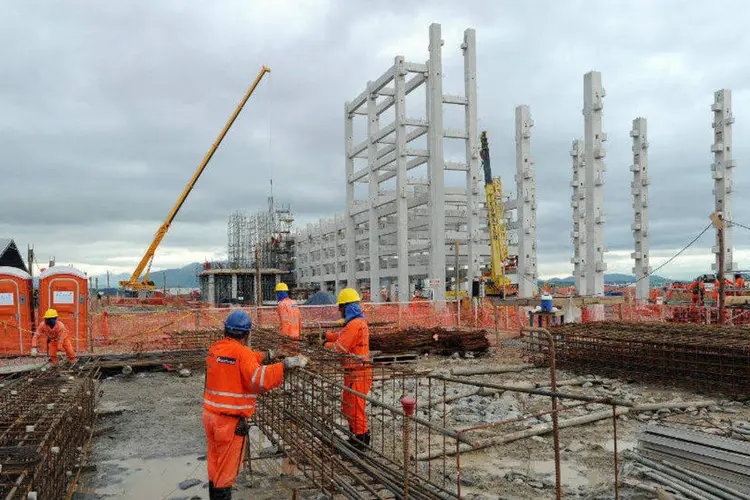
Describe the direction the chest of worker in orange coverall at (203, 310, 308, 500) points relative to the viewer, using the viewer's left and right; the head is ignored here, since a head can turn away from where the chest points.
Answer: facing away from the viewer and to the right of the viewer

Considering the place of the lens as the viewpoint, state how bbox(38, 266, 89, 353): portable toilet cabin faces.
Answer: facing the viewer

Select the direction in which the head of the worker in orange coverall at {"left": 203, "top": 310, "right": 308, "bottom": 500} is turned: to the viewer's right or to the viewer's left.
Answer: to the viewer's right

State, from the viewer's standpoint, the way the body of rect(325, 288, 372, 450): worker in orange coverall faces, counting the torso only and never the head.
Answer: to the viewer's left

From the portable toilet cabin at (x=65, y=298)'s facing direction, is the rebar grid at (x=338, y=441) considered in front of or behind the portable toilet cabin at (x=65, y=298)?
in front

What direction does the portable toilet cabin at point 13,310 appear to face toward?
toward the camera

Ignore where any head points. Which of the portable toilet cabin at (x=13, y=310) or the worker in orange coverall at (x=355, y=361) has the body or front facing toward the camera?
the portable toilet cabin

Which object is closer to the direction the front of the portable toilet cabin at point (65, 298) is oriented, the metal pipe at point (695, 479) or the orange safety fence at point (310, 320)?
the metal pipe

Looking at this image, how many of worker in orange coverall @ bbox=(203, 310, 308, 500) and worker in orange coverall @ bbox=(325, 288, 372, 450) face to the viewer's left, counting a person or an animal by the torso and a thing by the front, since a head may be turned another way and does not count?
1

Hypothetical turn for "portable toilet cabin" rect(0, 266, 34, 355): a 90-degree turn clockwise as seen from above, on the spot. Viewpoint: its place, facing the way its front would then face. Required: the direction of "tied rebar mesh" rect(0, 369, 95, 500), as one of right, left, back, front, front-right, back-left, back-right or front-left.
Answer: left

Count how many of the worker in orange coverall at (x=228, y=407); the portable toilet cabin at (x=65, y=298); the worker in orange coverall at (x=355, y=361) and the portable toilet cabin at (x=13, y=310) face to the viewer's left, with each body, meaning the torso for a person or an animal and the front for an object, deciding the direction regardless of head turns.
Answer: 1

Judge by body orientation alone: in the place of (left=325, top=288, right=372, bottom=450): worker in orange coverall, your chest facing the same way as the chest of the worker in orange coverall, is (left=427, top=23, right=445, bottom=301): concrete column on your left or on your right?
on your right

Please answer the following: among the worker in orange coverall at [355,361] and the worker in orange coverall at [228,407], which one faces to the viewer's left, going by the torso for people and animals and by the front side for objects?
the worker in orange coverall at [355,361]

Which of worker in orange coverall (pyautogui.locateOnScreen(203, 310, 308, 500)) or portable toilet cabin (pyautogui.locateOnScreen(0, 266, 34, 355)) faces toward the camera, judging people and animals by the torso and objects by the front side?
the portable toilet cabin
